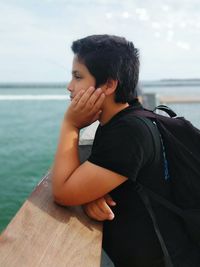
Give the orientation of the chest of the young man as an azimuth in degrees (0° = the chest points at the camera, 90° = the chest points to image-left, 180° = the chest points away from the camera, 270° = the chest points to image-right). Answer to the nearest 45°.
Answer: approximately 90°

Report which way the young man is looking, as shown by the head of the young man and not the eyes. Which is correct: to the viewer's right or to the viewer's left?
to the viewer's left
